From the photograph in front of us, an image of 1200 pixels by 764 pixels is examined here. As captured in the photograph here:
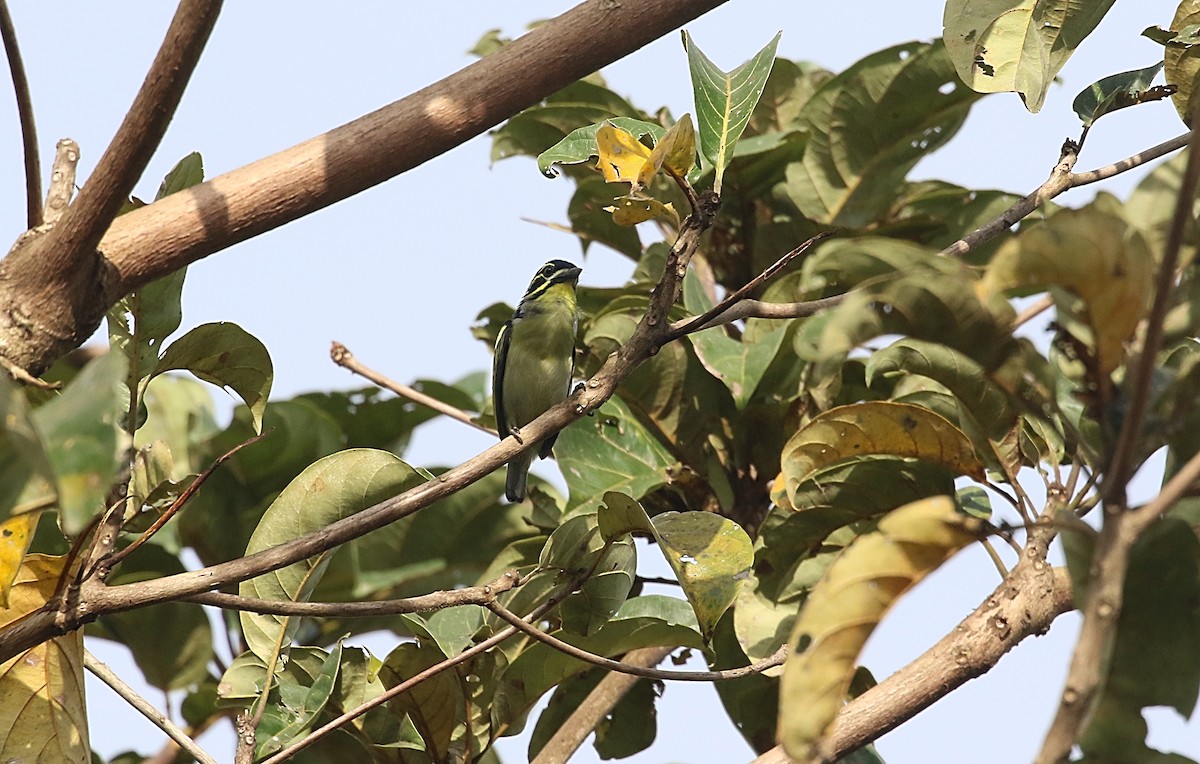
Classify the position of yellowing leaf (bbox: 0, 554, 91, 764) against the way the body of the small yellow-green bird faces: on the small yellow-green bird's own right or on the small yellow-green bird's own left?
on the small yellow-green bird's own right

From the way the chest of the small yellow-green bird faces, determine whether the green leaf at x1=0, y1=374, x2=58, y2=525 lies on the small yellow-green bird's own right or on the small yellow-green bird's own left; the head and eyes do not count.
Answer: on the small yellow-green bird's own right

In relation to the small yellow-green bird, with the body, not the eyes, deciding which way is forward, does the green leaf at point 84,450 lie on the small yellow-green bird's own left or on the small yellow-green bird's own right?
on the small yellow-green bird's own right

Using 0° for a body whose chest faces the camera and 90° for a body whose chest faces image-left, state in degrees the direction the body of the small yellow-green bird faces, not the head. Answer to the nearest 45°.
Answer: approximately 315°

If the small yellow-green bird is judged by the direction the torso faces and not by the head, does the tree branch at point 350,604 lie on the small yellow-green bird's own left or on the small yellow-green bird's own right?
on the small yellow-green bird's own right
